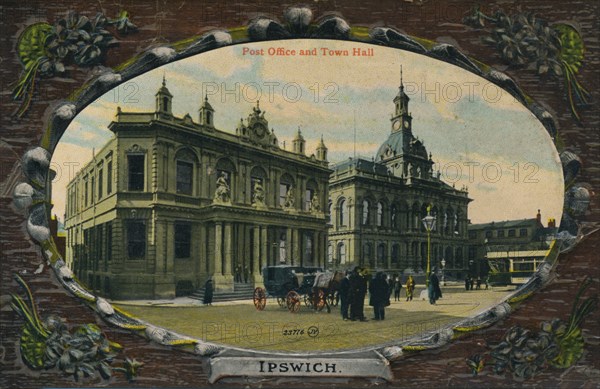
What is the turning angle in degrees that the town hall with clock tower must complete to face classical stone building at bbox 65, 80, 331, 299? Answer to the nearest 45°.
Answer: approximately 135° to its right

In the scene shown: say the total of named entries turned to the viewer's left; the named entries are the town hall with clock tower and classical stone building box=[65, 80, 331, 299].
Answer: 0

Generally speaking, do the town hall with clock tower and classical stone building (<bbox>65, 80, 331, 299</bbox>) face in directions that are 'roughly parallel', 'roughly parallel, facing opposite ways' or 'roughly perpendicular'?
roughly parallel

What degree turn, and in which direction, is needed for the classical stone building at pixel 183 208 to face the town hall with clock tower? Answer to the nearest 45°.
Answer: approximately 45° to its left

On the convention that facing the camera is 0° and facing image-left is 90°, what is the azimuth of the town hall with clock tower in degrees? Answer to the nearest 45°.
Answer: approximately 315°

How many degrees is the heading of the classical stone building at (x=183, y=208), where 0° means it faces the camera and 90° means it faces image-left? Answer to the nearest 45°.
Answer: approximately 315°
